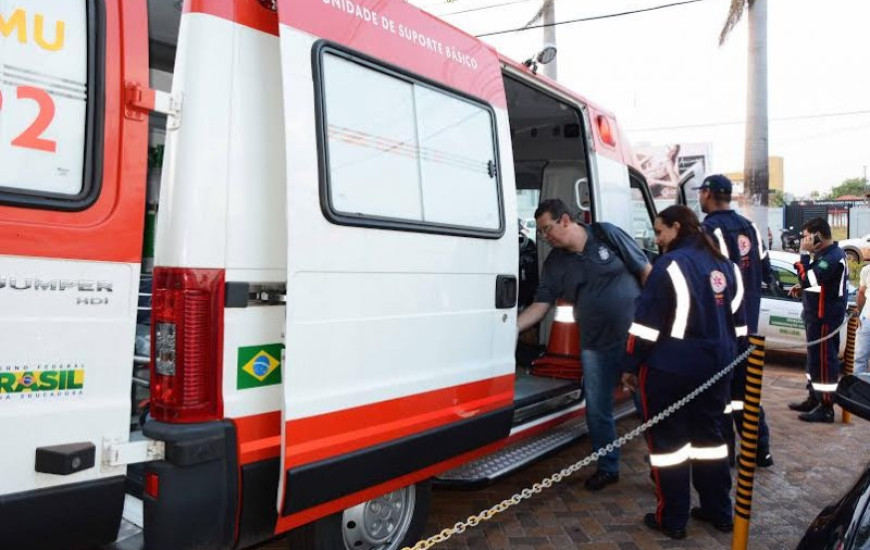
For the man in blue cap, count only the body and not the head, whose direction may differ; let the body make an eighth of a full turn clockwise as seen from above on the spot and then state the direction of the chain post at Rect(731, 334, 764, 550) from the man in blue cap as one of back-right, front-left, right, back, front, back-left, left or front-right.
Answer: back

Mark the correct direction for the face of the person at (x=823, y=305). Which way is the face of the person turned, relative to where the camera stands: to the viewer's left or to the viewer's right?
to the viewer's left

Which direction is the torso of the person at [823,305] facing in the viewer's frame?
to the viewer's left

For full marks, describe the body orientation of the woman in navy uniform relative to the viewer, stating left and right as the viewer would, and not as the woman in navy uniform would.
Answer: facing away from the viewer and to the left of the viewer

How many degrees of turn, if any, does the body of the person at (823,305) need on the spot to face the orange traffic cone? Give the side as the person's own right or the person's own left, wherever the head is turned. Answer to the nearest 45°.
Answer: approximately 45° to the person's own left

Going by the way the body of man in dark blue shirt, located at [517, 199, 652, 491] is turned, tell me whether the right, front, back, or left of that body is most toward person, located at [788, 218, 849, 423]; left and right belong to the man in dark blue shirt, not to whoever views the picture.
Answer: back
